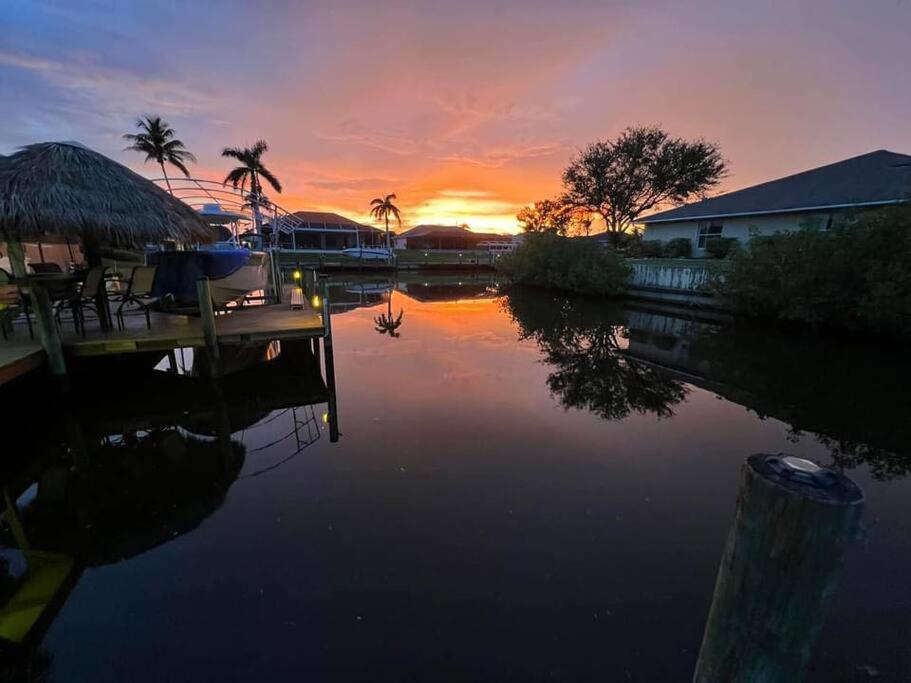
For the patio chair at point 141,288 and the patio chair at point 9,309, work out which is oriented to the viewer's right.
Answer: the patio chair at point 9,309

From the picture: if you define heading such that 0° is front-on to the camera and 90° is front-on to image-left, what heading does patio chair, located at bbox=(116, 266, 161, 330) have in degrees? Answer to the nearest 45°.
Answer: approximately 45°

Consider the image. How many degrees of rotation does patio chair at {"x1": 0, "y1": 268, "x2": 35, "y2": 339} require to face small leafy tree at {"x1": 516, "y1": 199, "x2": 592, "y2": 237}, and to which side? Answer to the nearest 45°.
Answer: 0° — it already faces it

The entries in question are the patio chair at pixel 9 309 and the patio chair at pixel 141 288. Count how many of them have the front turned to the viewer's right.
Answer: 1

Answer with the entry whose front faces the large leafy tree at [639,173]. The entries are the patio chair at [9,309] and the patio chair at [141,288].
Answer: the patio chair at [9,309]

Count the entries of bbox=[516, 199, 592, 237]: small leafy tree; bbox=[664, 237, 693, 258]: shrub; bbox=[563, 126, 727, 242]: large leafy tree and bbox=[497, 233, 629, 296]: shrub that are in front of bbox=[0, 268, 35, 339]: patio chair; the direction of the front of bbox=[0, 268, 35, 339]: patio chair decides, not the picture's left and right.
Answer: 4

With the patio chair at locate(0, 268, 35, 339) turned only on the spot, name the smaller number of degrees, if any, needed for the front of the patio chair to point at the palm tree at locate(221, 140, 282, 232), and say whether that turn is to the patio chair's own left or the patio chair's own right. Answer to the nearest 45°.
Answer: approximately 45° to the patio chair's own left

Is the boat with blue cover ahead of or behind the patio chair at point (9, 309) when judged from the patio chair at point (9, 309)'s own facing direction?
ahead

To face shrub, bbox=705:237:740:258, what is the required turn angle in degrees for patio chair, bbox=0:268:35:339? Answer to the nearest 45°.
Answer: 0° — it already faces it

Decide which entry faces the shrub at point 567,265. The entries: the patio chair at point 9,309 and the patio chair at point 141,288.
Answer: the patio chair at point 9,309

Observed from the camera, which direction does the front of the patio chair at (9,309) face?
facing to the right of the viewer

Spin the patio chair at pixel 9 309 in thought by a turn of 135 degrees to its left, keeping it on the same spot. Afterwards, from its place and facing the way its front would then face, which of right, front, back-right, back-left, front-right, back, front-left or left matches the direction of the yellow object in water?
back-left

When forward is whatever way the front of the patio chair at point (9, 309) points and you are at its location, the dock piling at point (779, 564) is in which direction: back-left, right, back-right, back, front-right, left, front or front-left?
right
